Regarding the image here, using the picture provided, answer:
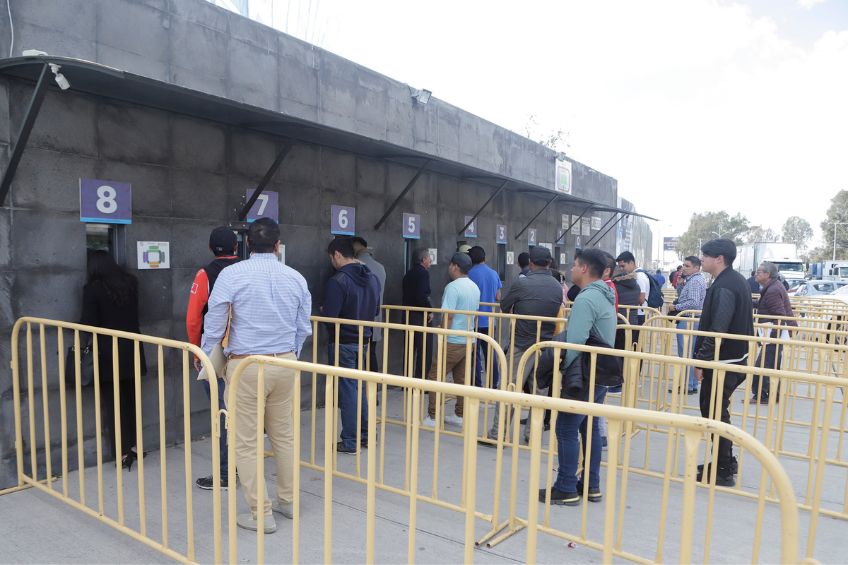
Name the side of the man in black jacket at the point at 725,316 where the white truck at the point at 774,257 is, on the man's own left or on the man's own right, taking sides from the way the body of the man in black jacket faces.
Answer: on the man's own right

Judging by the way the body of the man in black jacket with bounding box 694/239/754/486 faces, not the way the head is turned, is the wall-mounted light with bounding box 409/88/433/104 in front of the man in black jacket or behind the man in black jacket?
in front

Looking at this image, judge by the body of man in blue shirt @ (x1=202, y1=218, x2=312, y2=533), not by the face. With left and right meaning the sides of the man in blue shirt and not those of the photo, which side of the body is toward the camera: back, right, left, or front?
back

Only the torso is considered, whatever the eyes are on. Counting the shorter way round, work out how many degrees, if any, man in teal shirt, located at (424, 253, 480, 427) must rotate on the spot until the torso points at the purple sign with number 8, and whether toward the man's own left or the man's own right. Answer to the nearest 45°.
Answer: approximately 90° to the man's own left

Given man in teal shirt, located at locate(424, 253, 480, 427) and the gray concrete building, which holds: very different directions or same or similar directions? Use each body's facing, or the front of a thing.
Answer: very different directions

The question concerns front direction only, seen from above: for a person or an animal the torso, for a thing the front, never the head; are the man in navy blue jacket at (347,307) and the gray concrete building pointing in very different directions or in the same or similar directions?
very different directions

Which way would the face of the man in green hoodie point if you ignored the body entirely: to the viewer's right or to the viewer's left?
to the viewer's left

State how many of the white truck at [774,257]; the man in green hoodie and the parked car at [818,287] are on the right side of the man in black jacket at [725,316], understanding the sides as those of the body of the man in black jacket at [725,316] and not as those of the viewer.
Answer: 2

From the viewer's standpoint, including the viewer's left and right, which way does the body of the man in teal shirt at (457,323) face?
facing away from the viewer and to the left of the viewer

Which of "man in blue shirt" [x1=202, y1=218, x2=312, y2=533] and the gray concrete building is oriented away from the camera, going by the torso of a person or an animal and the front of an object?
the man in blue shirt

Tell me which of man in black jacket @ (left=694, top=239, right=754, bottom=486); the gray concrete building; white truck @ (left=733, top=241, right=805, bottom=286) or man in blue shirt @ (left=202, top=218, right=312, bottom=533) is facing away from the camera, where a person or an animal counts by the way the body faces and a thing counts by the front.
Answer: the man in blue shirt

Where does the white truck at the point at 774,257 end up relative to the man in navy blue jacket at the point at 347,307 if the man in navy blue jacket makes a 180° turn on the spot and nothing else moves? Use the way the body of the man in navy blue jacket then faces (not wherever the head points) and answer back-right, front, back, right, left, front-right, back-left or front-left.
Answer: left

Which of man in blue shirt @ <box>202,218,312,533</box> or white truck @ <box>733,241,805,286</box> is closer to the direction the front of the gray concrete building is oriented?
the man in blue shirt

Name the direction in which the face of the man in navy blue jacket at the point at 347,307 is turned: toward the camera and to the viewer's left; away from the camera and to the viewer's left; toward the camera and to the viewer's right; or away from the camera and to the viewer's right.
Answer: away from the camera and to the viewer's left

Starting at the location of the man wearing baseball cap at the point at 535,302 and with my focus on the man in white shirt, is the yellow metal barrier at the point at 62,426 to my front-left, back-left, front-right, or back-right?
back-left

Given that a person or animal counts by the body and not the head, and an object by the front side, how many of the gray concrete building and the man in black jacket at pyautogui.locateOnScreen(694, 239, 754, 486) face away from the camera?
0

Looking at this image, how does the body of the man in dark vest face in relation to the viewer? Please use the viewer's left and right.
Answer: facing away from the viewer and to the left of the viewer
